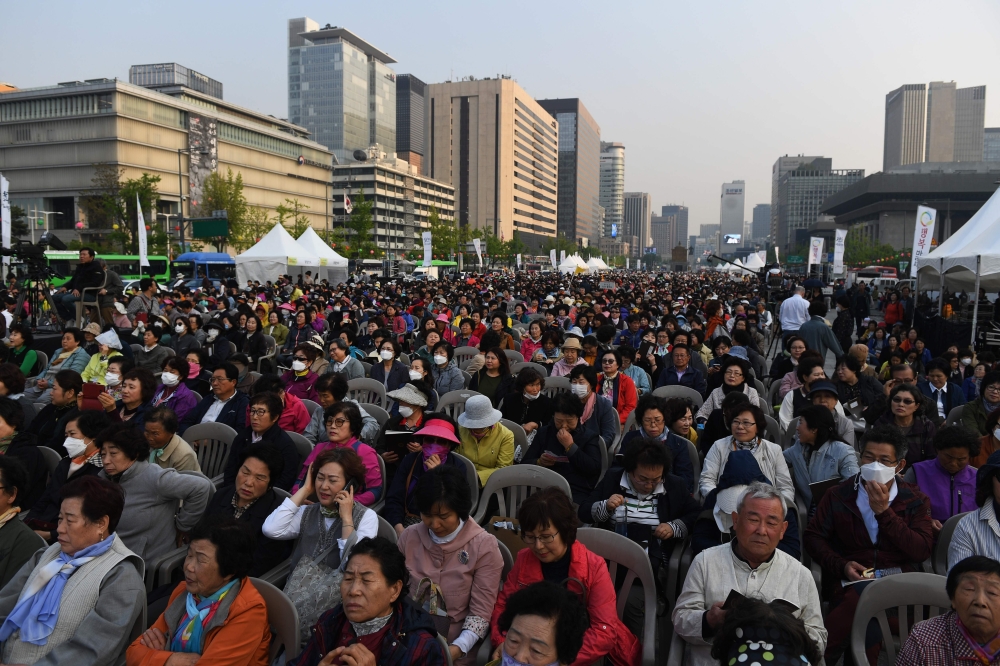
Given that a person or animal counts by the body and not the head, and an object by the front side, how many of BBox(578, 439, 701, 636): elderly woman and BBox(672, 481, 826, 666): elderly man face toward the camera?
2

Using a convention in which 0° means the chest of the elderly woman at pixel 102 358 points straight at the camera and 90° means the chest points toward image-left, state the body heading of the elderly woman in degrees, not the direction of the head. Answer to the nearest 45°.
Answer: approximately 45°

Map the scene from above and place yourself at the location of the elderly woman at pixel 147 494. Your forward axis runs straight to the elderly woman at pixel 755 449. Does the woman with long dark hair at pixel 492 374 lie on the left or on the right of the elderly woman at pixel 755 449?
left

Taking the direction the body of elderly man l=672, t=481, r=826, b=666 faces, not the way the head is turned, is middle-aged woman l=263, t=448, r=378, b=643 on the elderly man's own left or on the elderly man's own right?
on the elderly man's own right

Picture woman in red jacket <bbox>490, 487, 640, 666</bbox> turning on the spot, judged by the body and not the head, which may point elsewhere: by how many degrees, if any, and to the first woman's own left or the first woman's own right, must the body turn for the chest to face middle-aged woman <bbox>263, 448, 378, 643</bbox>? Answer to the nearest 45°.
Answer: approximately 45° to the first woman's own right
